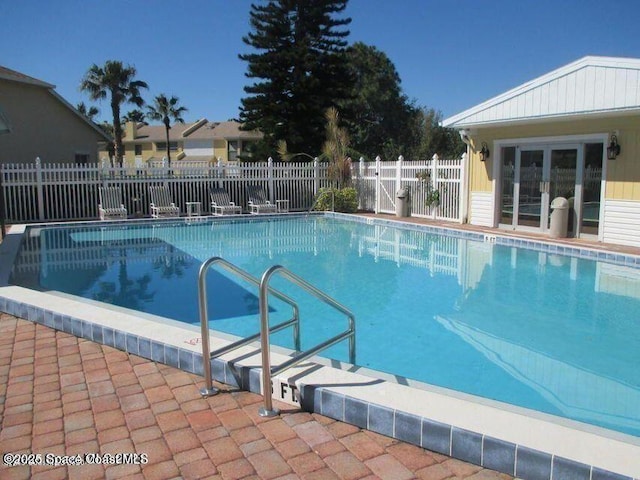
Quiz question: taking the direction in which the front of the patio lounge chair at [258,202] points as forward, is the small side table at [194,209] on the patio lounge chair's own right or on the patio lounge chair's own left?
on the patio lounge chair's own right

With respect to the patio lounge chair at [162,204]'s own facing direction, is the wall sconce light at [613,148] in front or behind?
in front

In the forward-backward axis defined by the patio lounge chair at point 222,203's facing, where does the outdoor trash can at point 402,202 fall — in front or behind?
in front

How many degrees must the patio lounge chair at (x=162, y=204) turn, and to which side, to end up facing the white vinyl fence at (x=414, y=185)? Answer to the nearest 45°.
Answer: approximately 45° to its left

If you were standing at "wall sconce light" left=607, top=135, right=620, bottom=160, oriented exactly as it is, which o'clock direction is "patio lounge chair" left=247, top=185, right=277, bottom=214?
The patio lounge chair is roughly at 2 o'clock from the wall sconce light.

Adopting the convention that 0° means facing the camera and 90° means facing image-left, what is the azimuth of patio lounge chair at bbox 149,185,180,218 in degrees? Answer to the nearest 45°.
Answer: approximately 315°

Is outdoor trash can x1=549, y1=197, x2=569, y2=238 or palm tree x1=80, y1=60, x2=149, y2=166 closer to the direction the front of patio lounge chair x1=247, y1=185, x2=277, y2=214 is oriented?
the outdoor trash can

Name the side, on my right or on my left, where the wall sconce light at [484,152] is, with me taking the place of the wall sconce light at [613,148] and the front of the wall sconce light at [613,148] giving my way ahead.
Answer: on my right

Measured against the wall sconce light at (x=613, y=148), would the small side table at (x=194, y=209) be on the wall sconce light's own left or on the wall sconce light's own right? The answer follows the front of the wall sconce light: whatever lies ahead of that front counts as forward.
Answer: on the wall sconce light's own right
